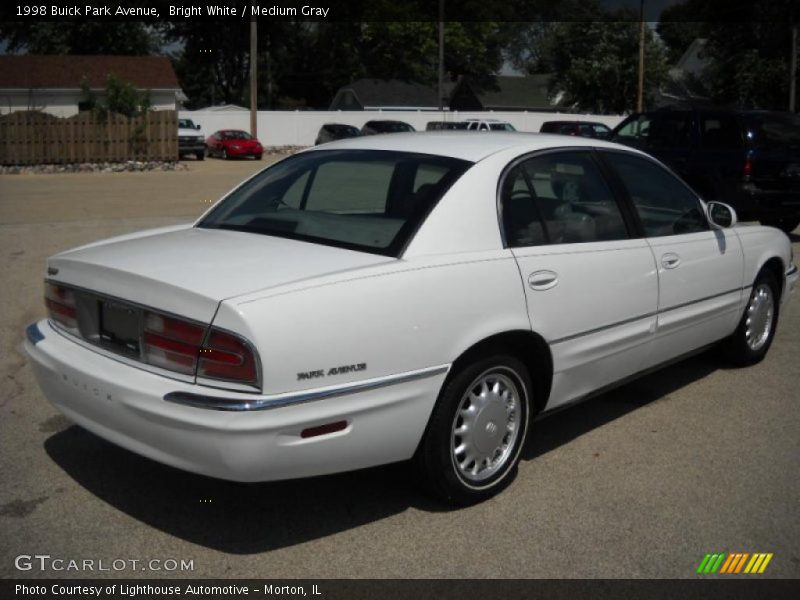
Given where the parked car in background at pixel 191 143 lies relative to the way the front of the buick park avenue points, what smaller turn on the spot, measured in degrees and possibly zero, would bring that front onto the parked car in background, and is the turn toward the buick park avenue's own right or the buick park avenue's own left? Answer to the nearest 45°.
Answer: approximately 45° to the buick park avenue's own left

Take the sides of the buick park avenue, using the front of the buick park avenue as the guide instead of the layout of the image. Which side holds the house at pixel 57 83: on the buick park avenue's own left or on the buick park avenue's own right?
on the buick park avenue's own left

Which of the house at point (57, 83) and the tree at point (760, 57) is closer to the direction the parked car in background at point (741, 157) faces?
the house

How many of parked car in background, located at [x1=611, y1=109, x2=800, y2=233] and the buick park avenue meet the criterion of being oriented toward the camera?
0

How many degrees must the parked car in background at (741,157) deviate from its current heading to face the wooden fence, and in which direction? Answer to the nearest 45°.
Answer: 0° — it already faces it

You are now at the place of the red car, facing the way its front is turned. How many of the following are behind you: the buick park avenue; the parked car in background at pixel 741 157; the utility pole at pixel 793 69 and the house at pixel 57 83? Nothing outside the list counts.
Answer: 1

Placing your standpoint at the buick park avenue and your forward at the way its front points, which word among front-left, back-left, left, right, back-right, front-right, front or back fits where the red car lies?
front-left

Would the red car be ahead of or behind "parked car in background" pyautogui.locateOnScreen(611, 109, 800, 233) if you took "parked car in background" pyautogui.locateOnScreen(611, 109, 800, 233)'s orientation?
ahead

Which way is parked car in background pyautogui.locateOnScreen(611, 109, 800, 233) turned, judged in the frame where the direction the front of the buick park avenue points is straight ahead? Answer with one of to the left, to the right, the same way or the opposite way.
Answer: to the left

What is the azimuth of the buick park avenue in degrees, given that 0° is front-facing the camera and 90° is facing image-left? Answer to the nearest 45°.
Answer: approximately 225°

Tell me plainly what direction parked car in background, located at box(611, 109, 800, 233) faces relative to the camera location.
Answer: facing away from the viewer and to the left of the viewer

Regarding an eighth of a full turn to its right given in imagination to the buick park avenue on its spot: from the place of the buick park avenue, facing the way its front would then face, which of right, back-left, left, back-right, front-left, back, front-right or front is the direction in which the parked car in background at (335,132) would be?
left

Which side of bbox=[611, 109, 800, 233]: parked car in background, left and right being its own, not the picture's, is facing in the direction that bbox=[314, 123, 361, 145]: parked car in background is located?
front
